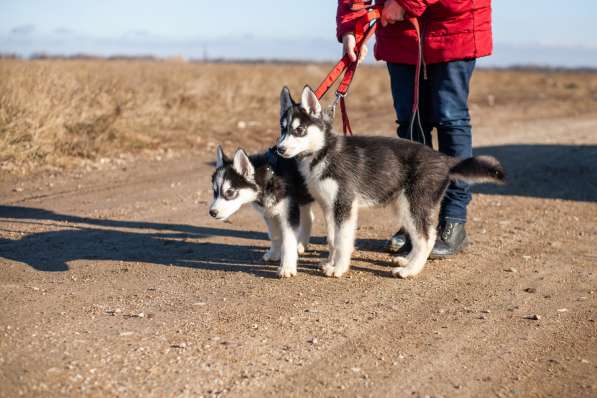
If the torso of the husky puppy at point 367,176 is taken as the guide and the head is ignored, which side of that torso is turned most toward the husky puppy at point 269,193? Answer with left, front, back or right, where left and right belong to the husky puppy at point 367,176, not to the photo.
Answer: front

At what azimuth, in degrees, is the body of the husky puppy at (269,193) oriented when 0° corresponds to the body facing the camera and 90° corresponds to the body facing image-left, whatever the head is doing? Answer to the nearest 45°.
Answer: approximately 45°

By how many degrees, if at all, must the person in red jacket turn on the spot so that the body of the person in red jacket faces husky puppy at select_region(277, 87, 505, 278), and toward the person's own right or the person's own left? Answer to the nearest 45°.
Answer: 0° — they already face it

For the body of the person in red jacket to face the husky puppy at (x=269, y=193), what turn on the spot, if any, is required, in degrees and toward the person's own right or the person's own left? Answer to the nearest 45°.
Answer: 0° — they already face it

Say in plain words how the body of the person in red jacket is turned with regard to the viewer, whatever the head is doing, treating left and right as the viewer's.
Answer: facing the viewer and to the left of the viewer

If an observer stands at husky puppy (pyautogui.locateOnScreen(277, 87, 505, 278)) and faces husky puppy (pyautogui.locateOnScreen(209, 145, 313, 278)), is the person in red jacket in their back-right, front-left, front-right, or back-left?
back-right

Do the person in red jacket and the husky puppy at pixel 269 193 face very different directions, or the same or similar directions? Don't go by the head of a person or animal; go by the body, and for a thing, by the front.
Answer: same or similar directions

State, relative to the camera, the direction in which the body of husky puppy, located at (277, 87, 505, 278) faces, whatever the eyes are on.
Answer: to the viewer's left

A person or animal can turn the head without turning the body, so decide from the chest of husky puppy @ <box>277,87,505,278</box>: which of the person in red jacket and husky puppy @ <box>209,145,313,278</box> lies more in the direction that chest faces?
the husky puppy

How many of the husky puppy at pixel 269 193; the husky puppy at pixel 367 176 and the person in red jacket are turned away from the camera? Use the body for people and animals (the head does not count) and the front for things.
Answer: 0

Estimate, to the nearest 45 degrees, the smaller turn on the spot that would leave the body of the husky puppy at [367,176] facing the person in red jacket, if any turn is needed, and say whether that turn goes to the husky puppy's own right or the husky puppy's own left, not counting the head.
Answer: approximately 135° to the husky puppy's own right
